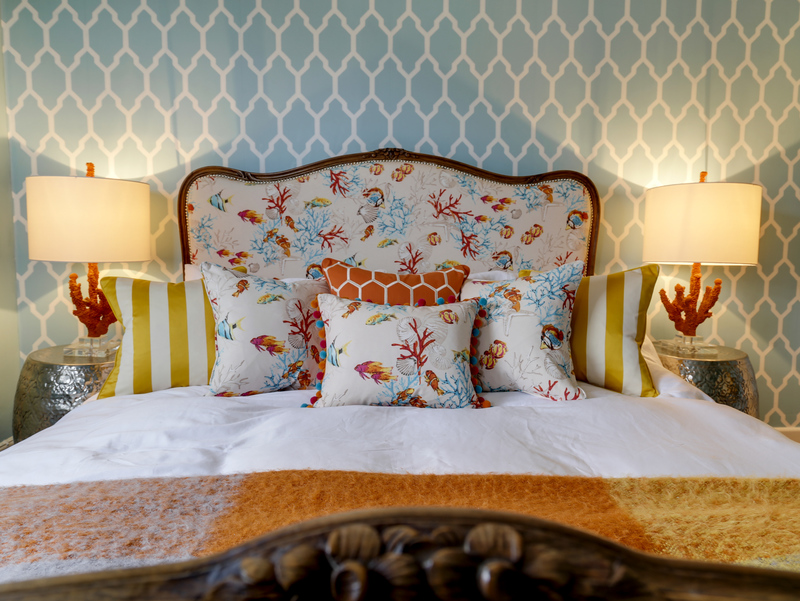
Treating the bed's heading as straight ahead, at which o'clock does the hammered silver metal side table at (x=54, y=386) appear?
The hammered silver metal side table is roughly at 4 o'clock from the bed.

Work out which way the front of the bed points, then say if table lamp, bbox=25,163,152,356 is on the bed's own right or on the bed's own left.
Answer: on the bed's own right

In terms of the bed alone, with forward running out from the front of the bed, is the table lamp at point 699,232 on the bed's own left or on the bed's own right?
on the bed's own left

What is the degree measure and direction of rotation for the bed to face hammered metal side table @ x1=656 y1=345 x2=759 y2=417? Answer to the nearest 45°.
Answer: approximately 135° to its left

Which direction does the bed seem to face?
toward the camera
